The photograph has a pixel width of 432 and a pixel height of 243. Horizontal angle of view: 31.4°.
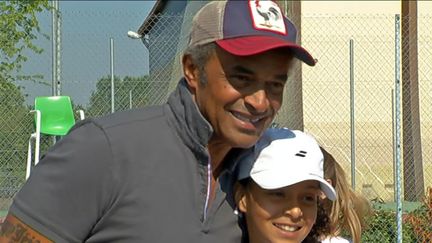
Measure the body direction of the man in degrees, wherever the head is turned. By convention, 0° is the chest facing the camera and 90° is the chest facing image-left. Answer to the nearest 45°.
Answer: approximately 315°

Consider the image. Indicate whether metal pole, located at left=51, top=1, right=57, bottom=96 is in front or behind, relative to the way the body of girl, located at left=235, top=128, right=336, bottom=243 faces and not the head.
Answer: behind

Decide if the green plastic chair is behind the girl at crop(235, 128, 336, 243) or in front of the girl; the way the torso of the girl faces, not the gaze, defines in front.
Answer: behind

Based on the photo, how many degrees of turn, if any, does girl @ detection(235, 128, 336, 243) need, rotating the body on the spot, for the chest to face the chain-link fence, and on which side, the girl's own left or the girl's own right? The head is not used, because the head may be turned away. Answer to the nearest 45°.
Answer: approximately 135° to the girl's own left

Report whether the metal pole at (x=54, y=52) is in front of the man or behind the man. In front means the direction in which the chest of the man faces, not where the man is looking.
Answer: behind

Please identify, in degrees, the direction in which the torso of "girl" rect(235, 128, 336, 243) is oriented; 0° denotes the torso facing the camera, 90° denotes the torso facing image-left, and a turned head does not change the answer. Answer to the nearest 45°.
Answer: approximately 315°
